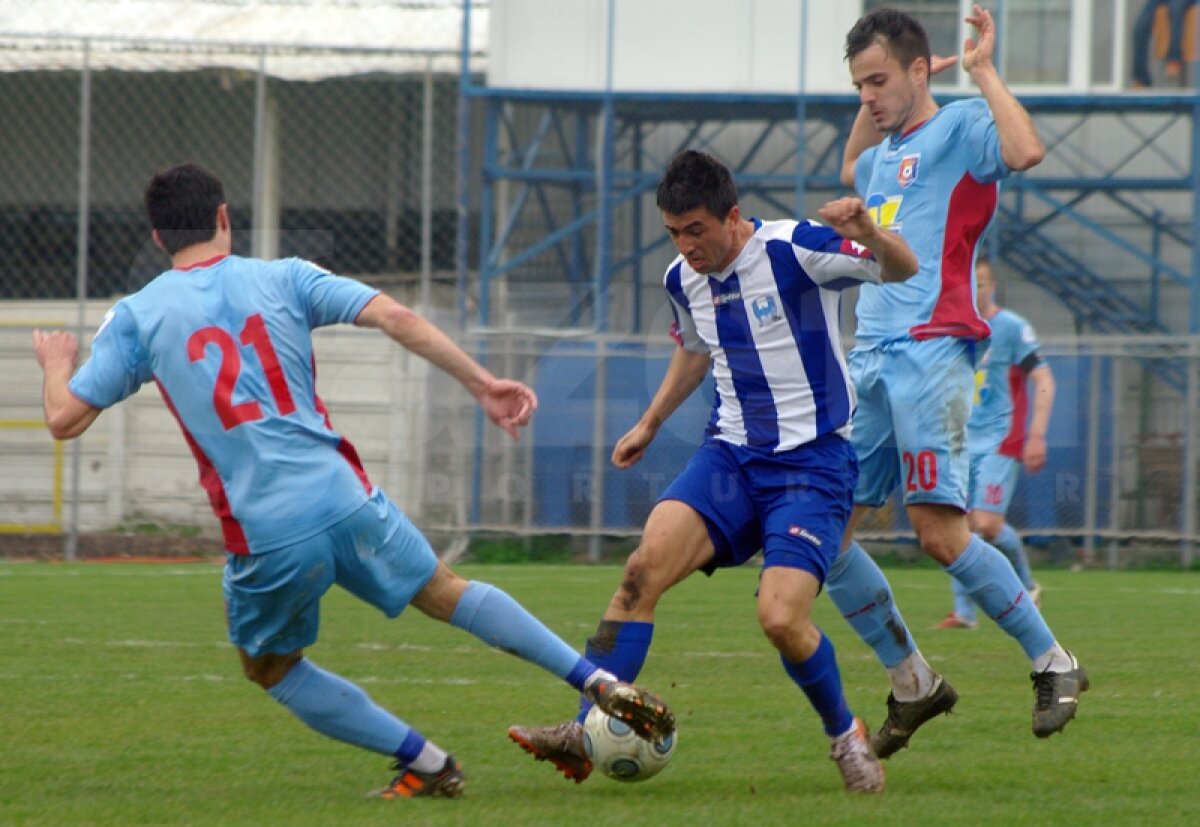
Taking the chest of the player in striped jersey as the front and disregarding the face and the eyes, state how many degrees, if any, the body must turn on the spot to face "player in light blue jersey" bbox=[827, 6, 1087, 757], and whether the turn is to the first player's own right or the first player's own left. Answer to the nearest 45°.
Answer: approximately 180°

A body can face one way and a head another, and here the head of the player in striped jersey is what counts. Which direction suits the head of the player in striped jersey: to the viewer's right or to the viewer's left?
to the viewer's left

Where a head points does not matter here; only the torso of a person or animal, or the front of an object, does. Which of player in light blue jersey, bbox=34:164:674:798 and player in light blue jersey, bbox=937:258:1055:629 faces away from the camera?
player in light blue jersey, bbox=34:164:674:798

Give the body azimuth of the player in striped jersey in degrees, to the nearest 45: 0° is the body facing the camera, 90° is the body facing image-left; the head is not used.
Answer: approximately 45°

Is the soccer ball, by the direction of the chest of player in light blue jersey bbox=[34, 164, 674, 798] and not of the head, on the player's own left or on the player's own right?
on the player's own right

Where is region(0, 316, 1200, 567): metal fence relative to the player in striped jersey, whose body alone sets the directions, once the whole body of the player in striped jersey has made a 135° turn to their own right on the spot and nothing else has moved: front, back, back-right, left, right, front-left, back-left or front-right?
front

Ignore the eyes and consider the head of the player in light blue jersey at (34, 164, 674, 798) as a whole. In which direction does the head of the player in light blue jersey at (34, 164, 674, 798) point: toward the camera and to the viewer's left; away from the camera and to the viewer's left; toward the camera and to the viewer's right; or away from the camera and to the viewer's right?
away from the camera and to the viewer's right

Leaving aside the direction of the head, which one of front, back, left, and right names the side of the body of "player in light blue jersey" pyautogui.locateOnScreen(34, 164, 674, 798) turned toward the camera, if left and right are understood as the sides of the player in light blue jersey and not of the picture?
back

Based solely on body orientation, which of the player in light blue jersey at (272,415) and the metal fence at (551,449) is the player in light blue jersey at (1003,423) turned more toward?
the player in light blue jersey

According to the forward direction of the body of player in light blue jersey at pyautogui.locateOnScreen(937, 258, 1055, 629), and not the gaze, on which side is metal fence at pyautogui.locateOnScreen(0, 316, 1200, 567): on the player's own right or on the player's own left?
on the player's own right

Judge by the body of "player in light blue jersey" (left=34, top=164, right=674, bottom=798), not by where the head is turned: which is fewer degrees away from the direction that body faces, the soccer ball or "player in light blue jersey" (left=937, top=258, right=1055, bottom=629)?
the player in light blue jersey
